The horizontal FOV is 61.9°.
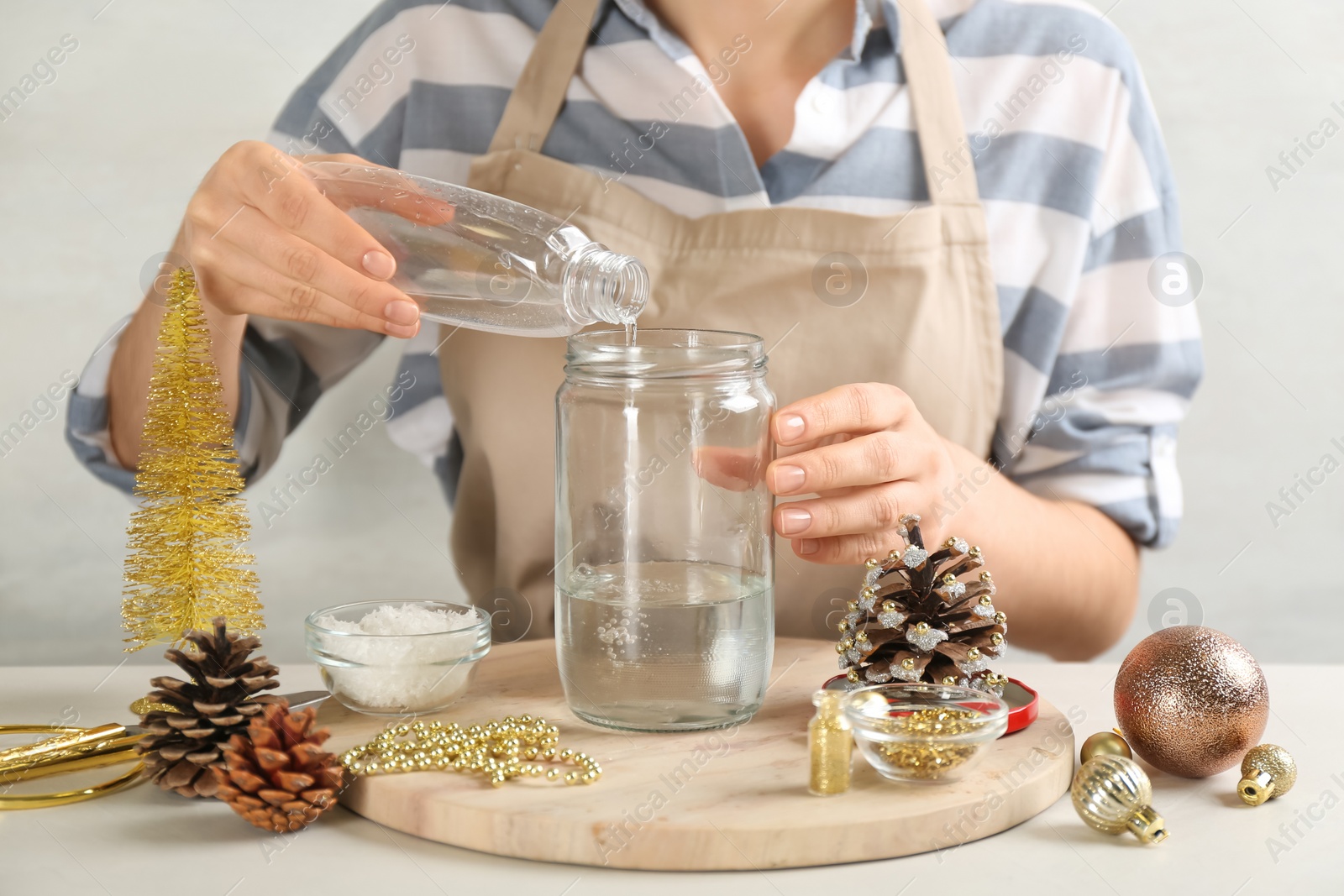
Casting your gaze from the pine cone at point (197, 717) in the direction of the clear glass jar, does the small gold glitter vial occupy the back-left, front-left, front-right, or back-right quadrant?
front-right

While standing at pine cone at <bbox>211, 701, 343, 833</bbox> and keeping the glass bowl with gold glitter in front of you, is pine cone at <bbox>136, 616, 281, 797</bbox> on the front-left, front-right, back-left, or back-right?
back-left

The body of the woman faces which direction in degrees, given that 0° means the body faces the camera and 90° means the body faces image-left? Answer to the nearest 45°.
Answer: approximately 0°

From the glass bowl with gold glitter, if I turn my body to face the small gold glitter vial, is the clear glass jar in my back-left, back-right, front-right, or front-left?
front-right
